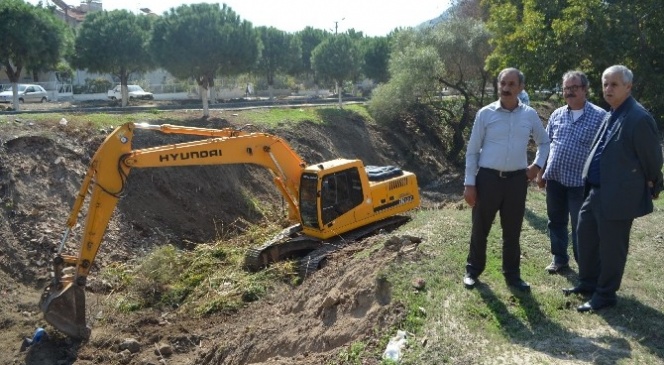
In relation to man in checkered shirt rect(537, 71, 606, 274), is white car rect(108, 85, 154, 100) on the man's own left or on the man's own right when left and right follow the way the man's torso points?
on the man's own right

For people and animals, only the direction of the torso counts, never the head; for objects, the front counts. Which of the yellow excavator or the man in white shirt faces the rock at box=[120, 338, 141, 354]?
the yellow excavator

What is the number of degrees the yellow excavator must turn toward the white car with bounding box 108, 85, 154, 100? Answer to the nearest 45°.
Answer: approximately 135° to its right

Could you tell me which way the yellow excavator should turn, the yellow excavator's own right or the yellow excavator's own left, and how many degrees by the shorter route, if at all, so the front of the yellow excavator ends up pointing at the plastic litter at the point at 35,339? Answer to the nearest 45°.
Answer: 0° — it already faces it

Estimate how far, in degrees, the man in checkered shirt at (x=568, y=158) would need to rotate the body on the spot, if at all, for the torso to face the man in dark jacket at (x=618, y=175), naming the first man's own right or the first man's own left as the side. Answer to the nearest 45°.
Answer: approximately 45° to the first man's own left

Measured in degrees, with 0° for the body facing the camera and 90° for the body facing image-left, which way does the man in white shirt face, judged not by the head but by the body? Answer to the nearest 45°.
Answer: approximately 0°

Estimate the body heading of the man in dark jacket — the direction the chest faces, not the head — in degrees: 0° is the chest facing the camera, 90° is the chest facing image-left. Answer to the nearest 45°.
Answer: approximately 45°

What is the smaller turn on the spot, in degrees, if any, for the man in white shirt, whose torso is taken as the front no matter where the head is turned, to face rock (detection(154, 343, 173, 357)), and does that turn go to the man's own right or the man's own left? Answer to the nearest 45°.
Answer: approximately 90° to the man's own right
